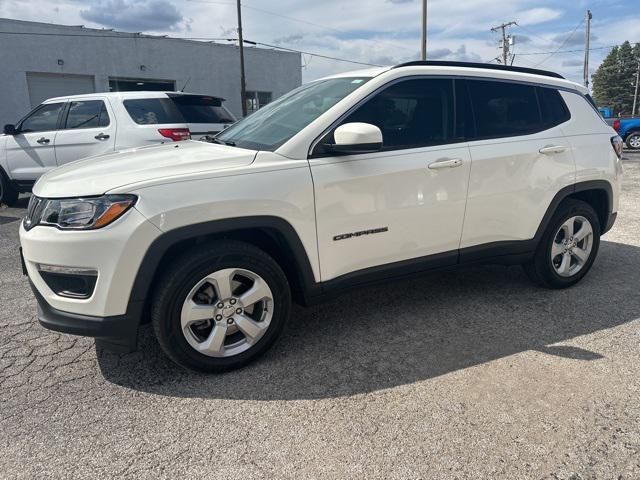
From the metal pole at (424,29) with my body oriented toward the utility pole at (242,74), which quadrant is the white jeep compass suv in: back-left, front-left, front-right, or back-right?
front-left

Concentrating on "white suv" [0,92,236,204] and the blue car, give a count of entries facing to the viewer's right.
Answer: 1

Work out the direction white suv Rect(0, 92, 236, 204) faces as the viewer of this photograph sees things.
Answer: facing away from the viewer and to the left of the viewer

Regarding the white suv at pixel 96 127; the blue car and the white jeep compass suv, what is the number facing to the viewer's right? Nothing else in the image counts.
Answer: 1

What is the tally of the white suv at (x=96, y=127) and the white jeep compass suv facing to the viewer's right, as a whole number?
0

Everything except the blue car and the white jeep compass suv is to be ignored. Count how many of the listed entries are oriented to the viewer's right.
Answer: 1

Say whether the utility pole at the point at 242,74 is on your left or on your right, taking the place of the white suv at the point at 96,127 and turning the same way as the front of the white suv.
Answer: on your right

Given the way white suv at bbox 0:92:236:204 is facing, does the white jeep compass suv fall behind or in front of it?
behind

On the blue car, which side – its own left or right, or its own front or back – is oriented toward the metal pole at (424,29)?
back

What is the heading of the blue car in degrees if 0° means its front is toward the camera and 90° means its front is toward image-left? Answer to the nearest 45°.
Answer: approximately 270°

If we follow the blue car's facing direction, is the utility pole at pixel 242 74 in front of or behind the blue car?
behind
